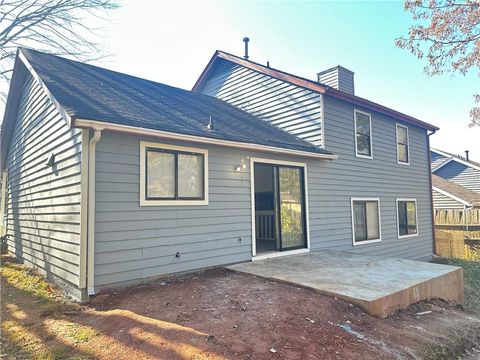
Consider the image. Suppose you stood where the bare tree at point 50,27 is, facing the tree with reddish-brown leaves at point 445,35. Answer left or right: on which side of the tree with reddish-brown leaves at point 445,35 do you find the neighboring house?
left

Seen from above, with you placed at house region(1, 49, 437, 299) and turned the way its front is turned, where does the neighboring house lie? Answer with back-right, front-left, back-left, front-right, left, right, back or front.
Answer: right

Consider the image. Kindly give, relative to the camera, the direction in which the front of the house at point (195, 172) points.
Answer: facing away from the viewer and to the left of the viewer

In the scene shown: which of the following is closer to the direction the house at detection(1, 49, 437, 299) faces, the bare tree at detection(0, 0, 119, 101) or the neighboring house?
the bare tree

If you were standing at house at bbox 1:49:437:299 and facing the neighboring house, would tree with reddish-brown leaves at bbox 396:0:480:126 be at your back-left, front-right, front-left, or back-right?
front-right

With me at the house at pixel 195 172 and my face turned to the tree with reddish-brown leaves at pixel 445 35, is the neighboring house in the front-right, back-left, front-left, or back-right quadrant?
front-left

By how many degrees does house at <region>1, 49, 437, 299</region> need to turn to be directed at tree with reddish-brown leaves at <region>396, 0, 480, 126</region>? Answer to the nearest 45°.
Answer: approximately 135° to its right

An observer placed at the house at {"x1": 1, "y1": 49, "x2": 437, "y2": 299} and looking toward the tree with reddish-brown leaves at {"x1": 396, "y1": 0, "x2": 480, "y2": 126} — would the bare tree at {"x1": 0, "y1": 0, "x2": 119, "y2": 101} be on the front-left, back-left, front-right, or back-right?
back-left
